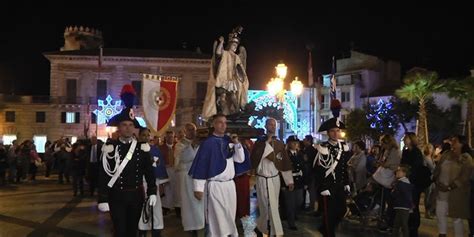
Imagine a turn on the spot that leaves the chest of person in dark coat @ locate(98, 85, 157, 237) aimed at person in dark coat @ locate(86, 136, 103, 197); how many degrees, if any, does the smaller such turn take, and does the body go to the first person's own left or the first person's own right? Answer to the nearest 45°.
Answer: approximately 180°

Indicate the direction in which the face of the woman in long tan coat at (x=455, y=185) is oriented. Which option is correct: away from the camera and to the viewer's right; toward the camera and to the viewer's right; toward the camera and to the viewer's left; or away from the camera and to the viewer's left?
toward the camera and to the viewer's left

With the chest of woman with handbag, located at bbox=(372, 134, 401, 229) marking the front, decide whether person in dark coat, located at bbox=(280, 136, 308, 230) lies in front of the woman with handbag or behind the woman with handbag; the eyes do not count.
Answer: in front

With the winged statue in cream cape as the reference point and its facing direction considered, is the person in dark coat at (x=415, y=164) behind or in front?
in front

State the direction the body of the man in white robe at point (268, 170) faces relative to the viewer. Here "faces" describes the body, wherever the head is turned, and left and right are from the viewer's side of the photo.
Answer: facing the viewer

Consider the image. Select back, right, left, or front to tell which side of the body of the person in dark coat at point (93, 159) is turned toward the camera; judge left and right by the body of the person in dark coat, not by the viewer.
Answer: front

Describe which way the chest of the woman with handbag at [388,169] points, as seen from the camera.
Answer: to the viewer's left

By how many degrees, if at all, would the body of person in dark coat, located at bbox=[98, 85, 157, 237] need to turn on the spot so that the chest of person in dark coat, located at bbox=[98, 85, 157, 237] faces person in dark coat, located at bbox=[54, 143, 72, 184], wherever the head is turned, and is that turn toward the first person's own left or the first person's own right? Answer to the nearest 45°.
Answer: approximately 180°

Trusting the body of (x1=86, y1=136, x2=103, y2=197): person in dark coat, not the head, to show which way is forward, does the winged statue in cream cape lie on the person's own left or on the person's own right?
on the person's own left

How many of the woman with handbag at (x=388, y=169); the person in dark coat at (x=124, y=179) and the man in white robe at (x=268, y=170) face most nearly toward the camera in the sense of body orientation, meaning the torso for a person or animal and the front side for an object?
2
